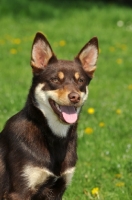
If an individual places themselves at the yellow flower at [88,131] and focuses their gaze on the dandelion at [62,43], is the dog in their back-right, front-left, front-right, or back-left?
back-left

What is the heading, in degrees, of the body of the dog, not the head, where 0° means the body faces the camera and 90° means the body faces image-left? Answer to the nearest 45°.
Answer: approximately 315°

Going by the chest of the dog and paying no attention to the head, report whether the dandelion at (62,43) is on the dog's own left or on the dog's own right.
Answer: on the dog's own left

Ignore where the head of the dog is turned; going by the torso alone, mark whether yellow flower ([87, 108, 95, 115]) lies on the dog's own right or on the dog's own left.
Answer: on the dog's own left
